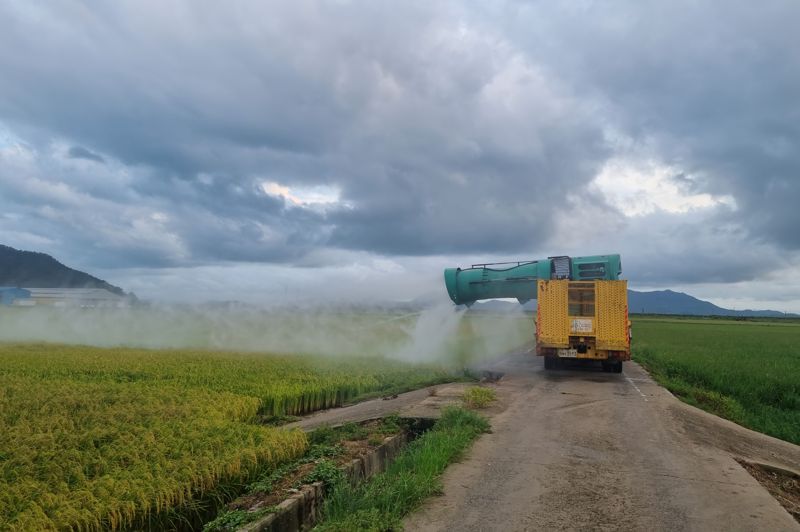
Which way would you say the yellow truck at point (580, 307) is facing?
away from the camera

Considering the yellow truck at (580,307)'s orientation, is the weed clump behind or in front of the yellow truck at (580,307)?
behind
